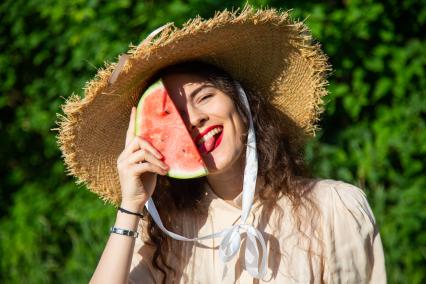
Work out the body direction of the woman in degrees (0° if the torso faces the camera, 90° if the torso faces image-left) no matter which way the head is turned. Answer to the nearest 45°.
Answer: approximately 0°
